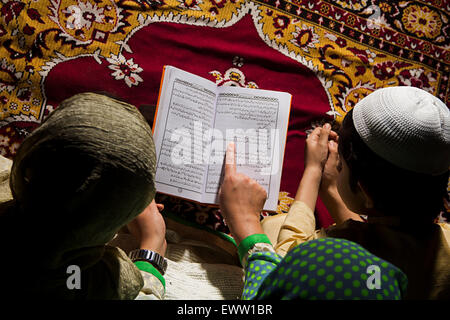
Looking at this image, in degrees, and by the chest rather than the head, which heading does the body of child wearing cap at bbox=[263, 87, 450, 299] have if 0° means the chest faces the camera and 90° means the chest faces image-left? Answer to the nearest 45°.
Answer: approximately 135°

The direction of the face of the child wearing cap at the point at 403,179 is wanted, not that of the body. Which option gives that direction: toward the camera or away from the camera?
away from the camera

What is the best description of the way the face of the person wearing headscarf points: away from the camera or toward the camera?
away from the camera
